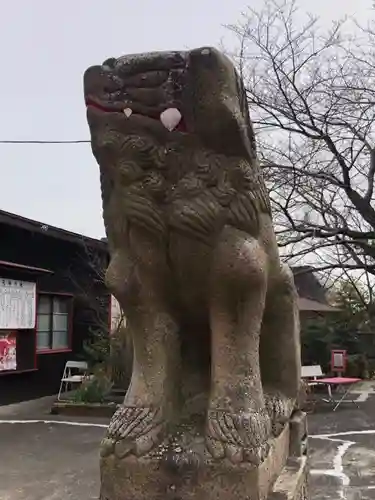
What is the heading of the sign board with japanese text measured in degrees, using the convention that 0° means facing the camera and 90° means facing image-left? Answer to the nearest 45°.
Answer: approximately 315°

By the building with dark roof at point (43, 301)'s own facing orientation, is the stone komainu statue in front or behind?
in front

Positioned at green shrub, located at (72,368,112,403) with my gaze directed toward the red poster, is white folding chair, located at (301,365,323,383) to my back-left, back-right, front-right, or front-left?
back-right

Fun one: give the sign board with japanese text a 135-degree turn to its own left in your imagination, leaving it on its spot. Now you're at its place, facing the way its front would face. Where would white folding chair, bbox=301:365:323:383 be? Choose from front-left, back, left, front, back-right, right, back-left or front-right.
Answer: right

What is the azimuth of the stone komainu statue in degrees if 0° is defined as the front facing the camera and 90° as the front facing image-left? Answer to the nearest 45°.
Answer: approximately 45°

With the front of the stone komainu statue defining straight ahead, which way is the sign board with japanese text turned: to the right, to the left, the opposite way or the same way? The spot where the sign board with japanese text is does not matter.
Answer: to the left

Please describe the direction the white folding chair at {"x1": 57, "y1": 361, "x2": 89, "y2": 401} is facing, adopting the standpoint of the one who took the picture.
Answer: facing the viewer and to the left of the viewer

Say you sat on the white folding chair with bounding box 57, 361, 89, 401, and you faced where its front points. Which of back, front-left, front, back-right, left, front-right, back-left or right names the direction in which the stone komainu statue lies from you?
front-left

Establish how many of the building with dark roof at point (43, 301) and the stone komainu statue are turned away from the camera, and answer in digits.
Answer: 0

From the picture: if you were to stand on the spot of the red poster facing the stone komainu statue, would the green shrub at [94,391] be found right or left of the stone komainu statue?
left

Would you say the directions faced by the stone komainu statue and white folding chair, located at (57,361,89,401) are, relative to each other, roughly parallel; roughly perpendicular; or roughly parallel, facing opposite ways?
roughly parallel

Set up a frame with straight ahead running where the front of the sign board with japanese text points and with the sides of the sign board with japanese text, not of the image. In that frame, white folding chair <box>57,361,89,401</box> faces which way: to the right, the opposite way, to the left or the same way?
to the right

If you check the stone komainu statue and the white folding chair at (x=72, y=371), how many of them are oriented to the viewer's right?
0

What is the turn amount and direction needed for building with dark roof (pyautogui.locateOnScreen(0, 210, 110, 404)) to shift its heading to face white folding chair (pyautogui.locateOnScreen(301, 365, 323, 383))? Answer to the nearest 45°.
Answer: approximately 45° to its left
